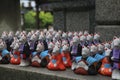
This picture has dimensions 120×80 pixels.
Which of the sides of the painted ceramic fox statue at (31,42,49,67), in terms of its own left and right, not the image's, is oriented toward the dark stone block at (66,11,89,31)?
back

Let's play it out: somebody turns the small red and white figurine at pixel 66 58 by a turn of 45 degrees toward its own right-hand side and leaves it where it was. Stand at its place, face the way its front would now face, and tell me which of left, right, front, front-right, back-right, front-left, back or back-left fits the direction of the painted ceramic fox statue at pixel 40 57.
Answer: front

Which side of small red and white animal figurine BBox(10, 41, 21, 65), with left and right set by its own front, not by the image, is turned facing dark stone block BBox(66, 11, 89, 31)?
back

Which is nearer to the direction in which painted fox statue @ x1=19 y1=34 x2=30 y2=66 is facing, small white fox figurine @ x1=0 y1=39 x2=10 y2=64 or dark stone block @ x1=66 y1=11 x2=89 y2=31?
the small white fox figurine

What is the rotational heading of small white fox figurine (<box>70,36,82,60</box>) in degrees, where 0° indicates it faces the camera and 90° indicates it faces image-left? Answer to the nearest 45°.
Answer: approximately 45°

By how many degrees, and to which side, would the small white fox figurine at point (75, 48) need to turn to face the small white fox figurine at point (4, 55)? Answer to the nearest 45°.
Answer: approximately 45° to its right

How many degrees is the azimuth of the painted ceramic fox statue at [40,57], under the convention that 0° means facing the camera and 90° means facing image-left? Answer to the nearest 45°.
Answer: approximately 45°
